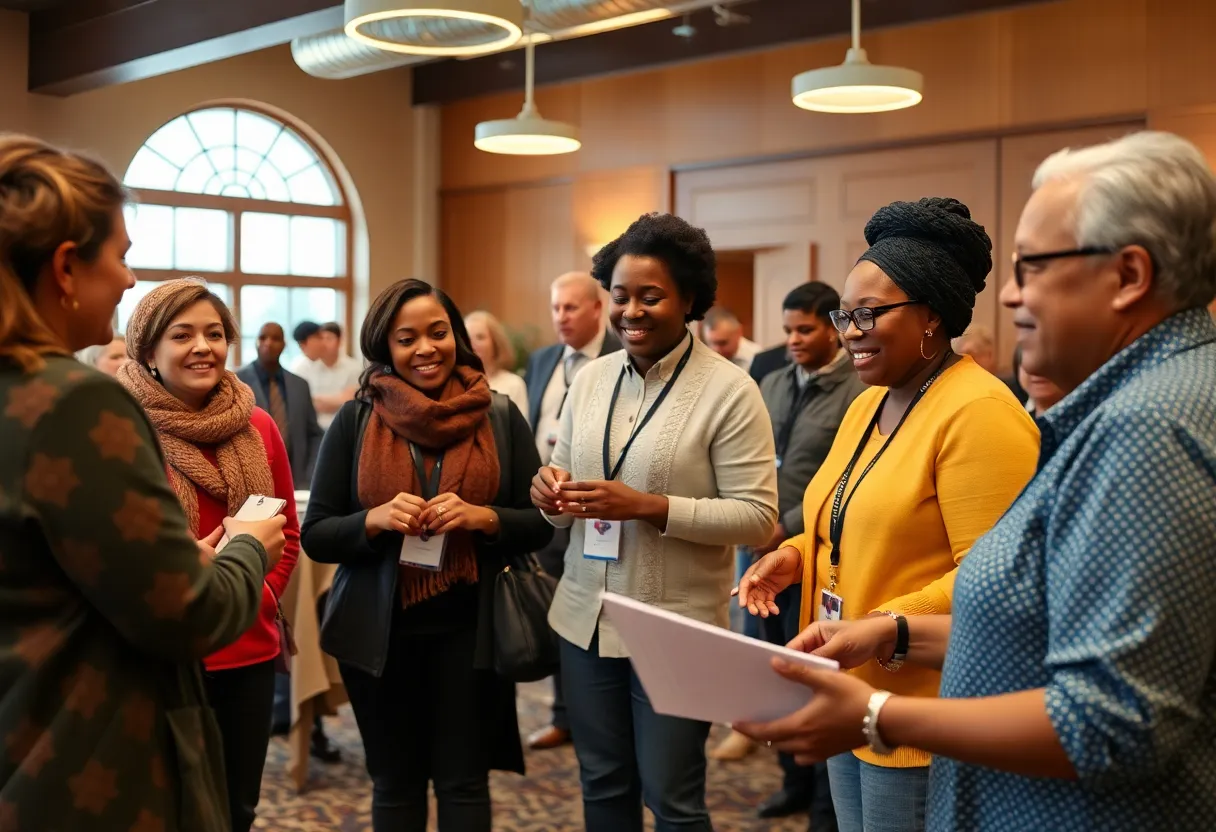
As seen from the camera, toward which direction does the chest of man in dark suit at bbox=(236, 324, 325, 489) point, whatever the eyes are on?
toward the camera

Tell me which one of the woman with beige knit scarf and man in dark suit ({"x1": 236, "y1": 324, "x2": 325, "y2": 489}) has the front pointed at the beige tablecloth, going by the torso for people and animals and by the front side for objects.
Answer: the man in dark suit

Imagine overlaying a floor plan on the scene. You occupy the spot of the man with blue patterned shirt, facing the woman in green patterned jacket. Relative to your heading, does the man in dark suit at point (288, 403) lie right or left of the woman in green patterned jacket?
right

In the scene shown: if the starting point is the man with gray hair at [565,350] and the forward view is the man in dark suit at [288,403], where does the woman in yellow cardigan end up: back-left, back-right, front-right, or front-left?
back-left

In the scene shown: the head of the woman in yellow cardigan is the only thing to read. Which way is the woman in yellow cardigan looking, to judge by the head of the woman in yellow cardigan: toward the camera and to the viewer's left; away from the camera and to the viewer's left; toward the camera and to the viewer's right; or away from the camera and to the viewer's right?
toward the camera and to the viewer's left

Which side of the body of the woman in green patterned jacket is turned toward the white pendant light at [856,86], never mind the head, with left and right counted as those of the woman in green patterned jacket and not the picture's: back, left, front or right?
front

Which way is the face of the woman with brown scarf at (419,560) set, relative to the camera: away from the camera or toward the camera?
toward the camera

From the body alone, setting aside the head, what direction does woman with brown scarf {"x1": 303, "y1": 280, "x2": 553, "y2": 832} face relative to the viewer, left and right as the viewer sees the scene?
facing the viewer

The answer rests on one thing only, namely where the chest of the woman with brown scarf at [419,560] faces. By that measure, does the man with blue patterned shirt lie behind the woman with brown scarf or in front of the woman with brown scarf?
in front

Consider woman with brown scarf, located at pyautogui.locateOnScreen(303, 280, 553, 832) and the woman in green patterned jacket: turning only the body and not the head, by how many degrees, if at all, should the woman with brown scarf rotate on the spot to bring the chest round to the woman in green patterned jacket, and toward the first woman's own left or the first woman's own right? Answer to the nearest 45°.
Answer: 0° — they already face them

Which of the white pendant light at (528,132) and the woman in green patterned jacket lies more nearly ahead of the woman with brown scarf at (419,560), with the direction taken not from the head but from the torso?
the woman in green patterned jacket

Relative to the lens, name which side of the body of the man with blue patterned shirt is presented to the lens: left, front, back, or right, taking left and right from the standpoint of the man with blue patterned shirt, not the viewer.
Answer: left

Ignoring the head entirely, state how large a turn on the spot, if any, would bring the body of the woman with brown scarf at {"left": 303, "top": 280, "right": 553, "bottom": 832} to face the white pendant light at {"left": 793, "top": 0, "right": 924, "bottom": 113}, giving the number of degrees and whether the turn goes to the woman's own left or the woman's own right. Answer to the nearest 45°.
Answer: approximately 135° to the woman's own left
